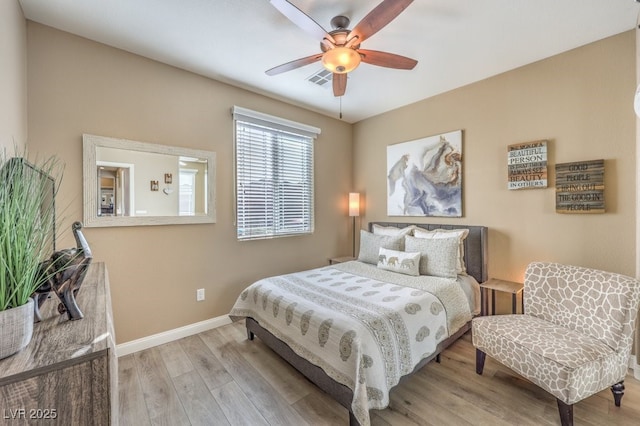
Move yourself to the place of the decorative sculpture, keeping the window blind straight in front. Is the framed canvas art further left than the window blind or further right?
right

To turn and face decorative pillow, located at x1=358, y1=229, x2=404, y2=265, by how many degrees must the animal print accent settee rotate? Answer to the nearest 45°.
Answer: approximately 45° to its right

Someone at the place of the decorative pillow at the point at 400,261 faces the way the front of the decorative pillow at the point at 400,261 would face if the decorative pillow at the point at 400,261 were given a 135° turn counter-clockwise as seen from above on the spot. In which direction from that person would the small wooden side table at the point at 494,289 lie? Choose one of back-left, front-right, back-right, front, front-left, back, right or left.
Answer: front

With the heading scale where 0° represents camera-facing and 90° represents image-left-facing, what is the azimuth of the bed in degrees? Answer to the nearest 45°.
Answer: approximately 45°

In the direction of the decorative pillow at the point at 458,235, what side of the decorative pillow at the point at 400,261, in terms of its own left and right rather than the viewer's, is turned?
back

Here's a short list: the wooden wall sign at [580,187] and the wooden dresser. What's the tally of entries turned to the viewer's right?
1

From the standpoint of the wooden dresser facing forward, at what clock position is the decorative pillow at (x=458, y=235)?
The decorative pillow is roughly at 12 o'clock from the wooden dresser.

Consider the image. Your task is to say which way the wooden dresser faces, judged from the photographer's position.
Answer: facing to the right of the viewer

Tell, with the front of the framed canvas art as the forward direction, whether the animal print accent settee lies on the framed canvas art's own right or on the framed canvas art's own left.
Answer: on the framed canvas art's own left

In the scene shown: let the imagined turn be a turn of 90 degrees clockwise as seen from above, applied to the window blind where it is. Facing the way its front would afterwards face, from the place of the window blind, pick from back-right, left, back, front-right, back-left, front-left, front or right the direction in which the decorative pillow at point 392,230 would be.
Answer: back-left
